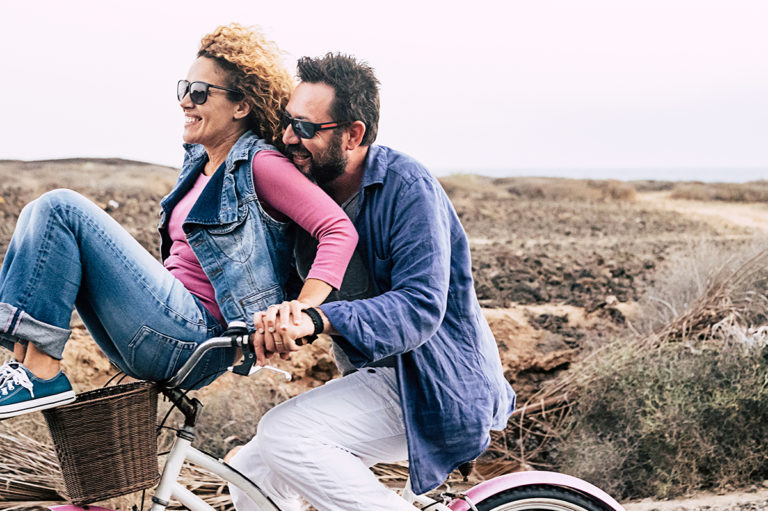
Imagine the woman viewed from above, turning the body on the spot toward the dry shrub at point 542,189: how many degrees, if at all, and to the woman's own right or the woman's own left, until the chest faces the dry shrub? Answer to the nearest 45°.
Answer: approximately 135° to the woman's own right

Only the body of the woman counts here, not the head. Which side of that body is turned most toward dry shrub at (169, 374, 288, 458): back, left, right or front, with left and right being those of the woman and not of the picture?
right

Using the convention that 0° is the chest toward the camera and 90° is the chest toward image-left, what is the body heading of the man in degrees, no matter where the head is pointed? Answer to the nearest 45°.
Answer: approximately 90°

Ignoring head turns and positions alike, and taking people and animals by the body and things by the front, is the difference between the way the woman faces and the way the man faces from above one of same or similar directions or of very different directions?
same or similar directions

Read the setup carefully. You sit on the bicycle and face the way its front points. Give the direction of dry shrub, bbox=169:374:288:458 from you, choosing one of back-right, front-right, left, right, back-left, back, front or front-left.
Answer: right

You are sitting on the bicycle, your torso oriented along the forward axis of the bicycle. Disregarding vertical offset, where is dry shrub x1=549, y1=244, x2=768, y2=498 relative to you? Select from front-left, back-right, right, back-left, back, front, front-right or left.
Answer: back-right

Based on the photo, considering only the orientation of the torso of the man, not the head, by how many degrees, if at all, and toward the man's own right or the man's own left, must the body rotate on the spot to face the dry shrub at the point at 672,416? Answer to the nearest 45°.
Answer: approximately 135° to the man's own right

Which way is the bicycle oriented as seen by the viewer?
to the viewer's left

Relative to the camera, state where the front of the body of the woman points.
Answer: to the viewer's left
